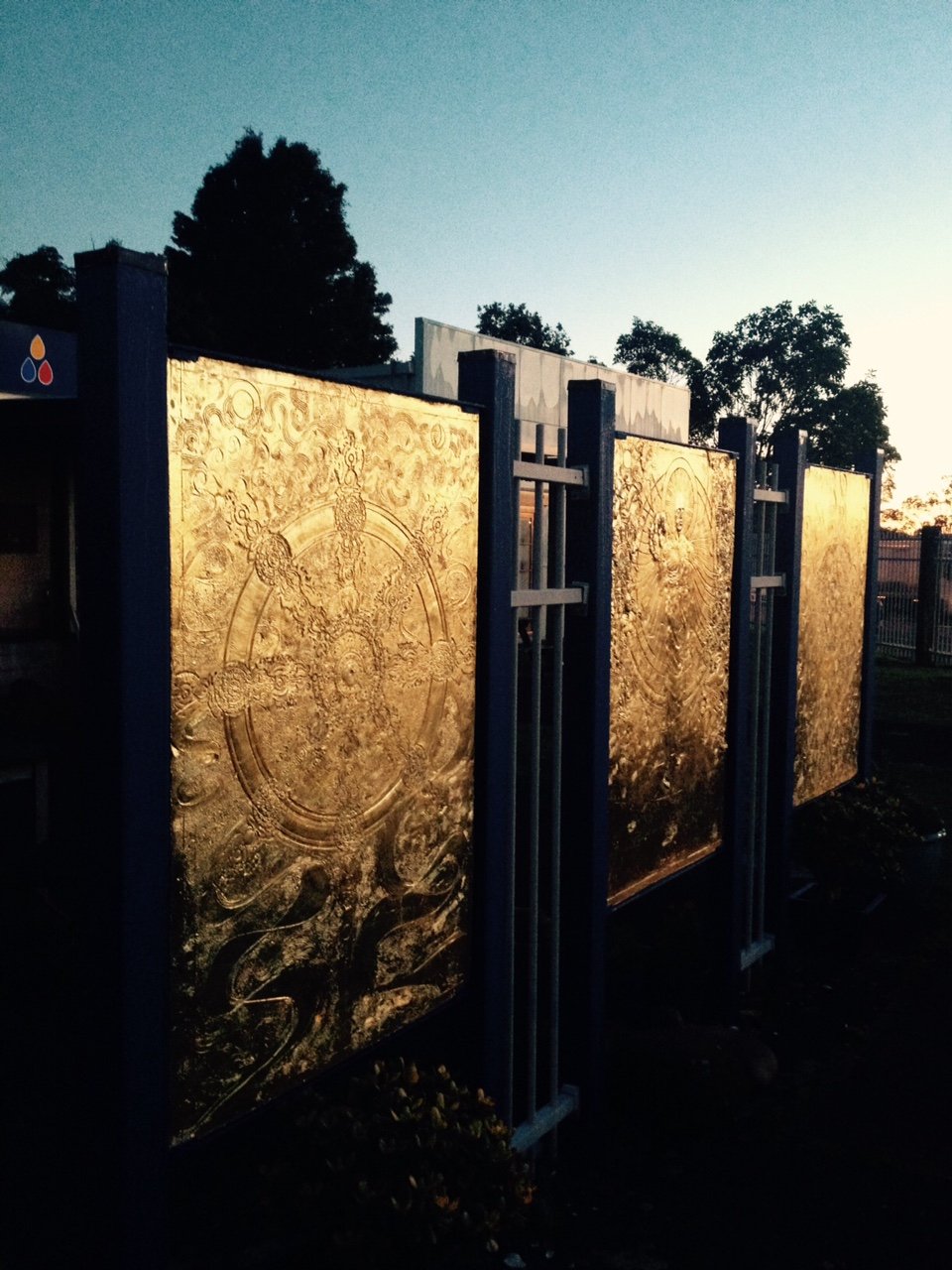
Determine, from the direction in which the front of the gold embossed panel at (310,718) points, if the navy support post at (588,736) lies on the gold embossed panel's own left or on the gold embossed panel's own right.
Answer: on the gold embossed panel's own left

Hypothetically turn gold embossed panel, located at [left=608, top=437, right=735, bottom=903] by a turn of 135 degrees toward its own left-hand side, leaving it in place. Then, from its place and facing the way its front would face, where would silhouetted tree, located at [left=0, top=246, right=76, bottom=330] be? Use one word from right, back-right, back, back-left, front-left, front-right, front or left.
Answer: front-left

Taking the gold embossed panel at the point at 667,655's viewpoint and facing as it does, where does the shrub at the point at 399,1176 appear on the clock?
The shrub is roughly at 2 o'clock from the gold embossed panel.

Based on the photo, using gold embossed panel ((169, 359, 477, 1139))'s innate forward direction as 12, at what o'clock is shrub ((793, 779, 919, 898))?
The shrub is roughly at 9 o'clock from the gold embossed panel.

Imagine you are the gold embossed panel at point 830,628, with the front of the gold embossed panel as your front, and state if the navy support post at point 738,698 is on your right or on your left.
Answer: on your right

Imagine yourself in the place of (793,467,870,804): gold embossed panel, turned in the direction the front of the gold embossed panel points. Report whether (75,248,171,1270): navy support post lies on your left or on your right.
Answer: on your right
